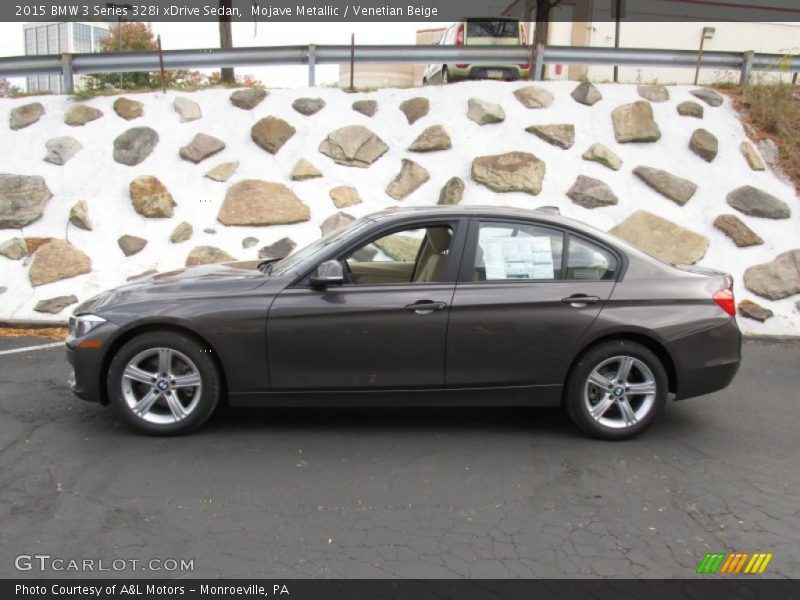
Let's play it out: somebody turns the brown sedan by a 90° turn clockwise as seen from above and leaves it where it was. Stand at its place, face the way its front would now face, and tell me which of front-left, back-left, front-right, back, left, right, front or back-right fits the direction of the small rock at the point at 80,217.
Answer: front-left

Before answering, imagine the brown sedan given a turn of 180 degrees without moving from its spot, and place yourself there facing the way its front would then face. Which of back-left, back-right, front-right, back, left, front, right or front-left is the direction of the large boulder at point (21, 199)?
back-left

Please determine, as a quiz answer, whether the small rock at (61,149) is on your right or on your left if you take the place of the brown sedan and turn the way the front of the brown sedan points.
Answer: on your right

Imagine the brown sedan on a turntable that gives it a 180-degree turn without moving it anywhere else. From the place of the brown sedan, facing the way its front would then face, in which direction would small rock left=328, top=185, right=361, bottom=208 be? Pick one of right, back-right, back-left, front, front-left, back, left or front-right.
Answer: left

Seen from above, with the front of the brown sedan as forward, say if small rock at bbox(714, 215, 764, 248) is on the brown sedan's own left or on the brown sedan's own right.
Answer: on the brown sedan's own right

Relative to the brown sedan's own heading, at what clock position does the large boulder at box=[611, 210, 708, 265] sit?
The large boulder is roughly at 4 o'clock from the brown sedan.

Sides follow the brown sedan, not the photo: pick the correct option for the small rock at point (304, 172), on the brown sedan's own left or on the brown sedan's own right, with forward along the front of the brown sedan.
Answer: on the brown sedan's own right

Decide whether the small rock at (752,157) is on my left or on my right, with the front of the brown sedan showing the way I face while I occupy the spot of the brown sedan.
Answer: on my right

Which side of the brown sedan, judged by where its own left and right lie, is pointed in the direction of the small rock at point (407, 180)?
right

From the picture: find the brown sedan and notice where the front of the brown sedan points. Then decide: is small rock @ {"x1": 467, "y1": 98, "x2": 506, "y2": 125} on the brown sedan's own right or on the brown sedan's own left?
on the brown sedan's own right

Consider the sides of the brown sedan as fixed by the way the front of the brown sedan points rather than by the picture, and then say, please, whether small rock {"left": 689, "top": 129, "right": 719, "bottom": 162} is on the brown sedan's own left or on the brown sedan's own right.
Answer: on the brown sedan's own right

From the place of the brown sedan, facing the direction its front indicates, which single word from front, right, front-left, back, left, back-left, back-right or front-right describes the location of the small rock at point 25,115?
front-right

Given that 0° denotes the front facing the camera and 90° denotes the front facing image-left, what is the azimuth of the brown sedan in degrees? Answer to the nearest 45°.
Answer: approximately 90°
